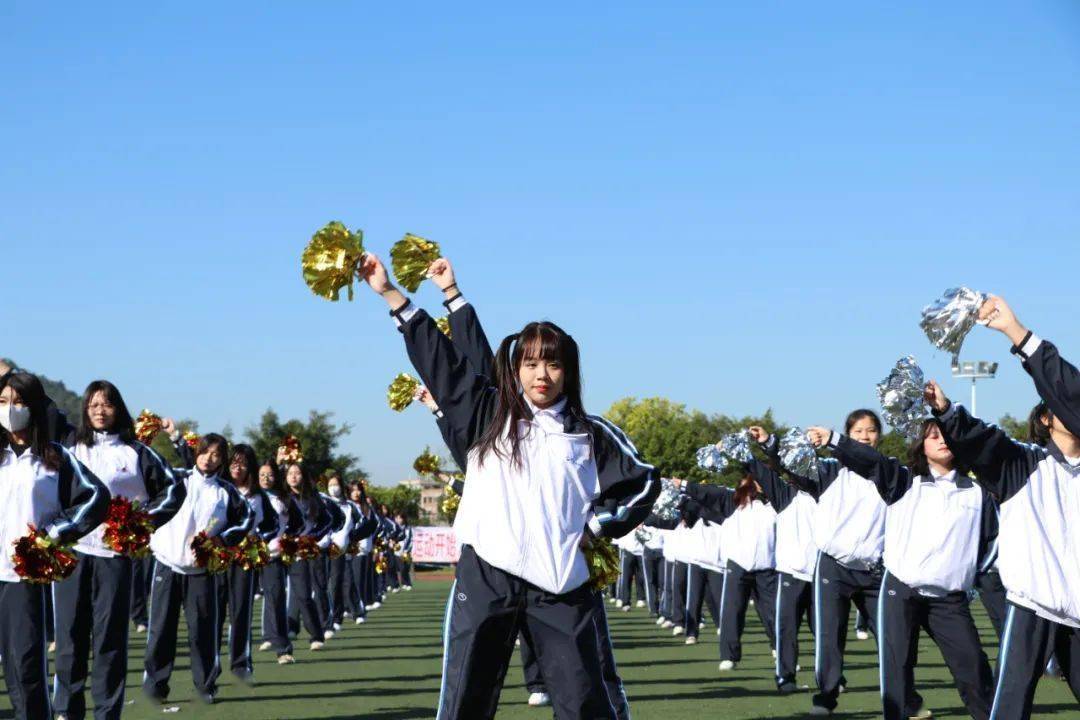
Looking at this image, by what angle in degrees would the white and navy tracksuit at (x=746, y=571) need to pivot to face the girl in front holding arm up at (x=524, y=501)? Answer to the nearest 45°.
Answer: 0° — it already faces them

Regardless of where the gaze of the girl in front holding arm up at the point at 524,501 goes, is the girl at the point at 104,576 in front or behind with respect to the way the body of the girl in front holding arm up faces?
behind

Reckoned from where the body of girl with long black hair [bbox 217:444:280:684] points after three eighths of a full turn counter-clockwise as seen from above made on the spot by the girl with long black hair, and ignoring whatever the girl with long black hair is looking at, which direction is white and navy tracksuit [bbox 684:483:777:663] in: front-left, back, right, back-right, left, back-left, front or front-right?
front

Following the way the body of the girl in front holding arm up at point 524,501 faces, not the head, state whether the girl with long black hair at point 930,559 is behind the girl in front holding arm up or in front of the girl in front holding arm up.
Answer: behind
